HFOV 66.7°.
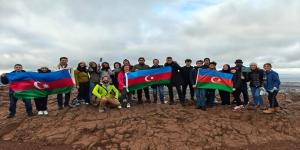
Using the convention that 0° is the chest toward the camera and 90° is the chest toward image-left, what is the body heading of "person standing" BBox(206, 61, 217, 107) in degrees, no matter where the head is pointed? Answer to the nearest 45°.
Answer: approximately 0°

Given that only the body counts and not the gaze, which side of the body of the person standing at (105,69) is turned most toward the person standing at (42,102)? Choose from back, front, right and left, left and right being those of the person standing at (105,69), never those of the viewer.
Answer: right

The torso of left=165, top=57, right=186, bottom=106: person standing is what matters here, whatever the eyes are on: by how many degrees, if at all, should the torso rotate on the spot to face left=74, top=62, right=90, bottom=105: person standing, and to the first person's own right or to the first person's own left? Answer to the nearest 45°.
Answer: approximately 45° to the first person's own right

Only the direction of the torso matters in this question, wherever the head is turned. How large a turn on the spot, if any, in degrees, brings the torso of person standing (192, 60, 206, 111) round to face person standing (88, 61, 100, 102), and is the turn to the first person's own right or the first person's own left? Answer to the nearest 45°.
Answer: approximately 90° to the first person's own right
